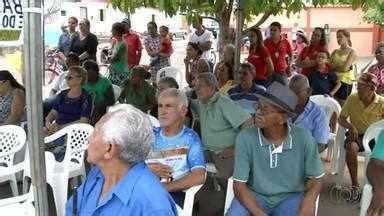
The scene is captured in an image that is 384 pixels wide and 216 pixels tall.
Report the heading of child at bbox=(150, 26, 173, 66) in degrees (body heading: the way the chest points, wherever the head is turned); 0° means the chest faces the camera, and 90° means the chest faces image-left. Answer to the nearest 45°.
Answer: approximately 45°

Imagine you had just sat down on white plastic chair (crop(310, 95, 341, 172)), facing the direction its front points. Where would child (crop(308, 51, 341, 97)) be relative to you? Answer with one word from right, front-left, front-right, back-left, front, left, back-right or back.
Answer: back-right

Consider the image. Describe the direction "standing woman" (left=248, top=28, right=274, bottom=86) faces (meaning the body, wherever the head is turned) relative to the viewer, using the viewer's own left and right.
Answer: facing the viewer and to the left of the viewer

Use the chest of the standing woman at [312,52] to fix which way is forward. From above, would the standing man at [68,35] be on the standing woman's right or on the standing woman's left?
on the standing woman's right
